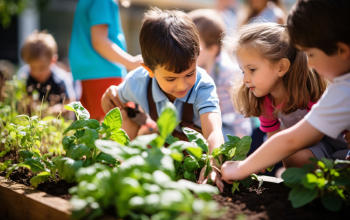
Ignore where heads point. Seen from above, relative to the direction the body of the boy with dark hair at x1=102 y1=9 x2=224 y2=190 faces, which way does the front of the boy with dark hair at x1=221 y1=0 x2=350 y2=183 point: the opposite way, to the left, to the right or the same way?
to the right

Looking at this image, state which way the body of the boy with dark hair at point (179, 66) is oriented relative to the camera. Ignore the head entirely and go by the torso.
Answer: toward the camera

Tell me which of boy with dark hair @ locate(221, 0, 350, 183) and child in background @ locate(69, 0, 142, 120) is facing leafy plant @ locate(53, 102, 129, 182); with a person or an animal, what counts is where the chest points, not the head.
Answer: the boy with dark hair

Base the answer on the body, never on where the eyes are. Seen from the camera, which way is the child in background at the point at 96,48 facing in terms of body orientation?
to the viewer's right

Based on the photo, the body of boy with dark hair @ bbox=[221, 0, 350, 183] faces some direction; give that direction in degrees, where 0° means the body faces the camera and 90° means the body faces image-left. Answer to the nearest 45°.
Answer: approximately 90°

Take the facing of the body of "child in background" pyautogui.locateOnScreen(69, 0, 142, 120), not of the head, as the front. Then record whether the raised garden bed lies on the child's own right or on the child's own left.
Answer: on the child's own right

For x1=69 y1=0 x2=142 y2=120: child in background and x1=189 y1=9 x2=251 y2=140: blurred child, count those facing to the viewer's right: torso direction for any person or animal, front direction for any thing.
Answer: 1

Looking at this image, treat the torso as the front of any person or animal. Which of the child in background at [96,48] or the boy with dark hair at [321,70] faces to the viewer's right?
the child in background

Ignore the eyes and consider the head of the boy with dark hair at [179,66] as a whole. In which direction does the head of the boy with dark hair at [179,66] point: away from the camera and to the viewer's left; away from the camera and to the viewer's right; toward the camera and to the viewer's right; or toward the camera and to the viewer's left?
toward the camera and to the viewer's right

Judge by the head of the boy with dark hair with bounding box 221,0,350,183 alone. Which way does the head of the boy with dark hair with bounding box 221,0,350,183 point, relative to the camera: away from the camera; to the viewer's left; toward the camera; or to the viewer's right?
to the viewer's left
